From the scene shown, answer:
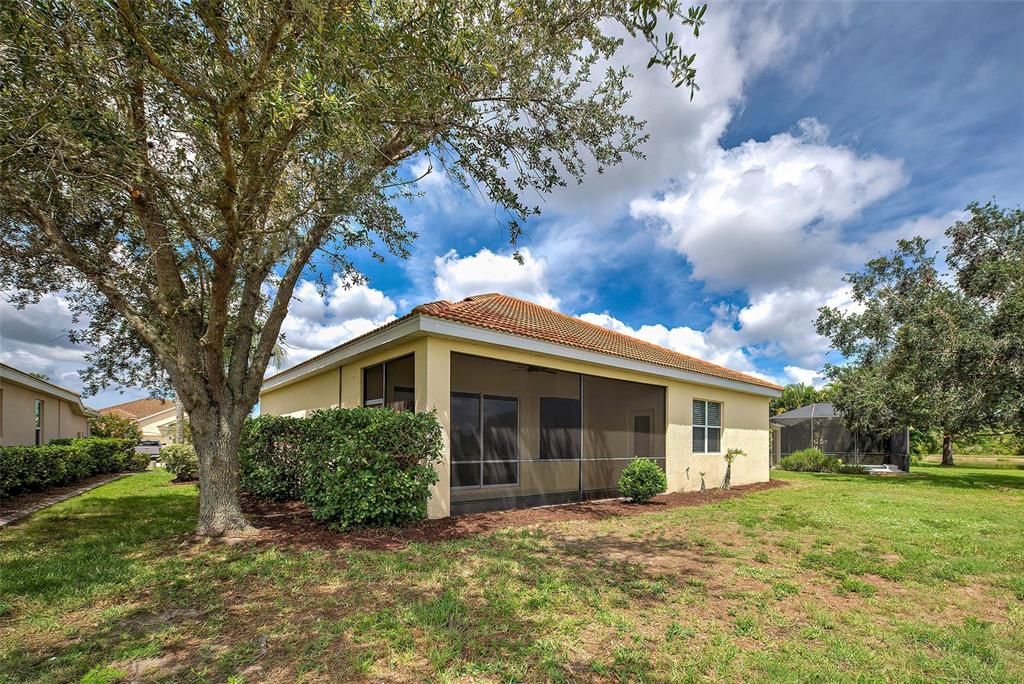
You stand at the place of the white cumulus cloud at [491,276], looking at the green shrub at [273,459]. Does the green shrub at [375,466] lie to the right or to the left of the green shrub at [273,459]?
left
